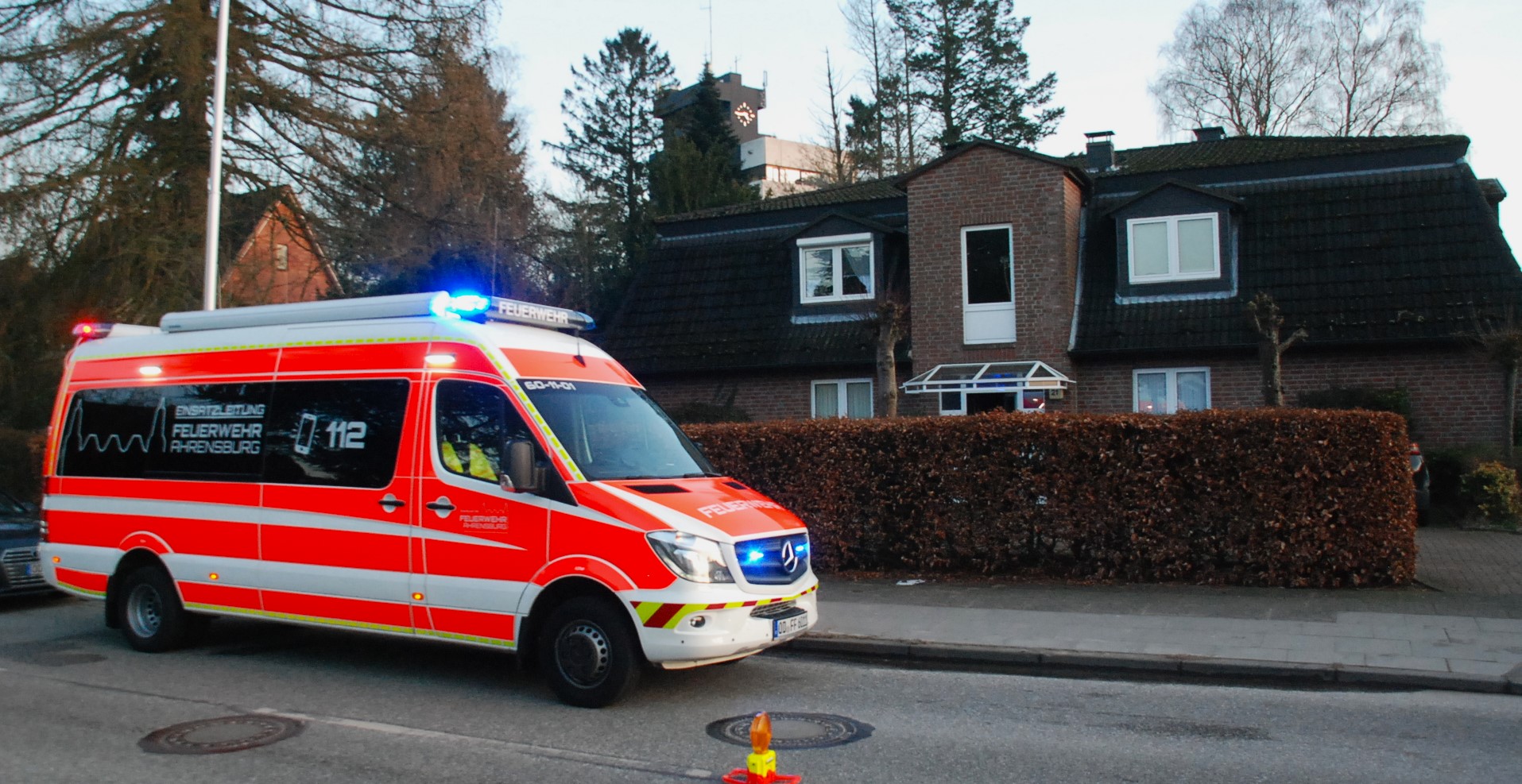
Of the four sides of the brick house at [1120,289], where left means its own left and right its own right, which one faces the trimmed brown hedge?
front

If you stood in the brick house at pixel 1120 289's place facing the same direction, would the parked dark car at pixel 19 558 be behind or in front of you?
in front

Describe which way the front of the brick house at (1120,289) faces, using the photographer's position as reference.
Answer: facing the viewer

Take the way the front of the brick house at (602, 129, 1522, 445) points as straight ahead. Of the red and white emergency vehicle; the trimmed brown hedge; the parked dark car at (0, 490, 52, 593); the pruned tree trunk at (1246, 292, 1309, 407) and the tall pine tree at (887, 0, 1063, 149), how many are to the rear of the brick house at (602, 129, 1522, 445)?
1

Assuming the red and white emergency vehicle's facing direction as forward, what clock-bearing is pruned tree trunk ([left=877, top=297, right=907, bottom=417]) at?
The pruned tree trunk is roughly at 9 o'clock from the red and white emergency vehicle.

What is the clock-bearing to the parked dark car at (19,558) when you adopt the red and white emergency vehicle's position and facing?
The parked dark car is roughly at 6 o'clock from the red and white emergency vehicle.

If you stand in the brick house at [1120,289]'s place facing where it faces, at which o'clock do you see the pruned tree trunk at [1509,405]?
The pruned tree trunk is roughly at 10 o'clock from the brick house.

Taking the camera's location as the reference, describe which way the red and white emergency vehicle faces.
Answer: facing the viewer and to the right of the viewer

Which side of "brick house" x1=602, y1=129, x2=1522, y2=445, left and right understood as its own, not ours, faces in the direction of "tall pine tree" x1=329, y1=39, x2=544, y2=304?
right

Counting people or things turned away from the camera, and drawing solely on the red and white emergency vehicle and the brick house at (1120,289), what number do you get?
0

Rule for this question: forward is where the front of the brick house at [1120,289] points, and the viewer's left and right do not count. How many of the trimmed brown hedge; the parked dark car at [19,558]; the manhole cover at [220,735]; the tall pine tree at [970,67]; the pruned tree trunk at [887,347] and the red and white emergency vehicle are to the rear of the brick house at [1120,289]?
1

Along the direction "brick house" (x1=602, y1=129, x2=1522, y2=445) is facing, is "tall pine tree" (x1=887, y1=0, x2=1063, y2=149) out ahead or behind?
behind

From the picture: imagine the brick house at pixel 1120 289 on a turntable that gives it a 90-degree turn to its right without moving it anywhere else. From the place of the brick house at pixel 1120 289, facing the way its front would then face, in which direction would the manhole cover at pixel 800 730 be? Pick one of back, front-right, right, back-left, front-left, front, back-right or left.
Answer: left

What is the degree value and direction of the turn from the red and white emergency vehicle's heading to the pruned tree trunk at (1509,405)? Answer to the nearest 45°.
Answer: approximately 45° to its left

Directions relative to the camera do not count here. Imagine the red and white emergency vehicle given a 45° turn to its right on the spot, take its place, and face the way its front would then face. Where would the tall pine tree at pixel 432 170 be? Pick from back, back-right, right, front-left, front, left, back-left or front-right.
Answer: back

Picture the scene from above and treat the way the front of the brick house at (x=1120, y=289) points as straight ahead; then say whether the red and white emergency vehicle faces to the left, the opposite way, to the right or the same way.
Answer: to the left

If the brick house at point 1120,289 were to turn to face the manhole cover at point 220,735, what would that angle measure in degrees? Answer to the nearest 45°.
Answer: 0° — it already faces it
